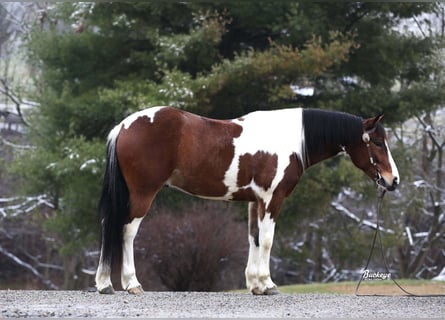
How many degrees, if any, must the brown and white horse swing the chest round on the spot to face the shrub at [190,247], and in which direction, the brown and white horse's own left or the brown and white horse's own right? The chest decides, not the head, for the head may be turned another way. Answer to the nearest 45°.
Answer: approximately 90° to the brown and white horse's own left

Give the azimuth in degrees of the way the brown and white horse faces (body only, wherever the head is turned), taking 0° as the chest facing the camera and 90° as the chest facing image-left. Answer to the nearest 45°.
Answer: approximately 270°

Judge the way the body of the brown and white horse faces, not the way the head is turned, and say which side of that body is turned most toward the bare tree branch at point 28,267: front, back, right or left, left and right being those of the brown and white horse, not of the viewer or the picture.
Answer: left

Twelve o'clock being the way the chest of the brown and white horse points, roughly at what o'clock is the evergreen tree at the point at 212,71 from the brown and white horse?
The evergreen tree is roughly at 9 o'clock from the brown and white horse.
